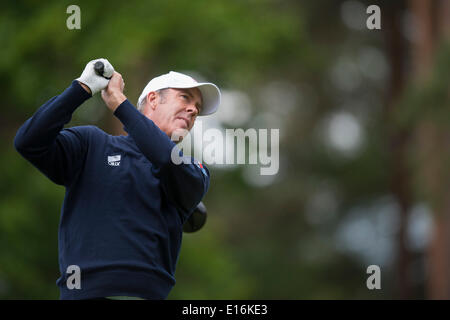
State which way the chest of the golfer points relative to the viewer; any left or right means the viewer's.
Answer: facing the viewer and to the right of the viewer
